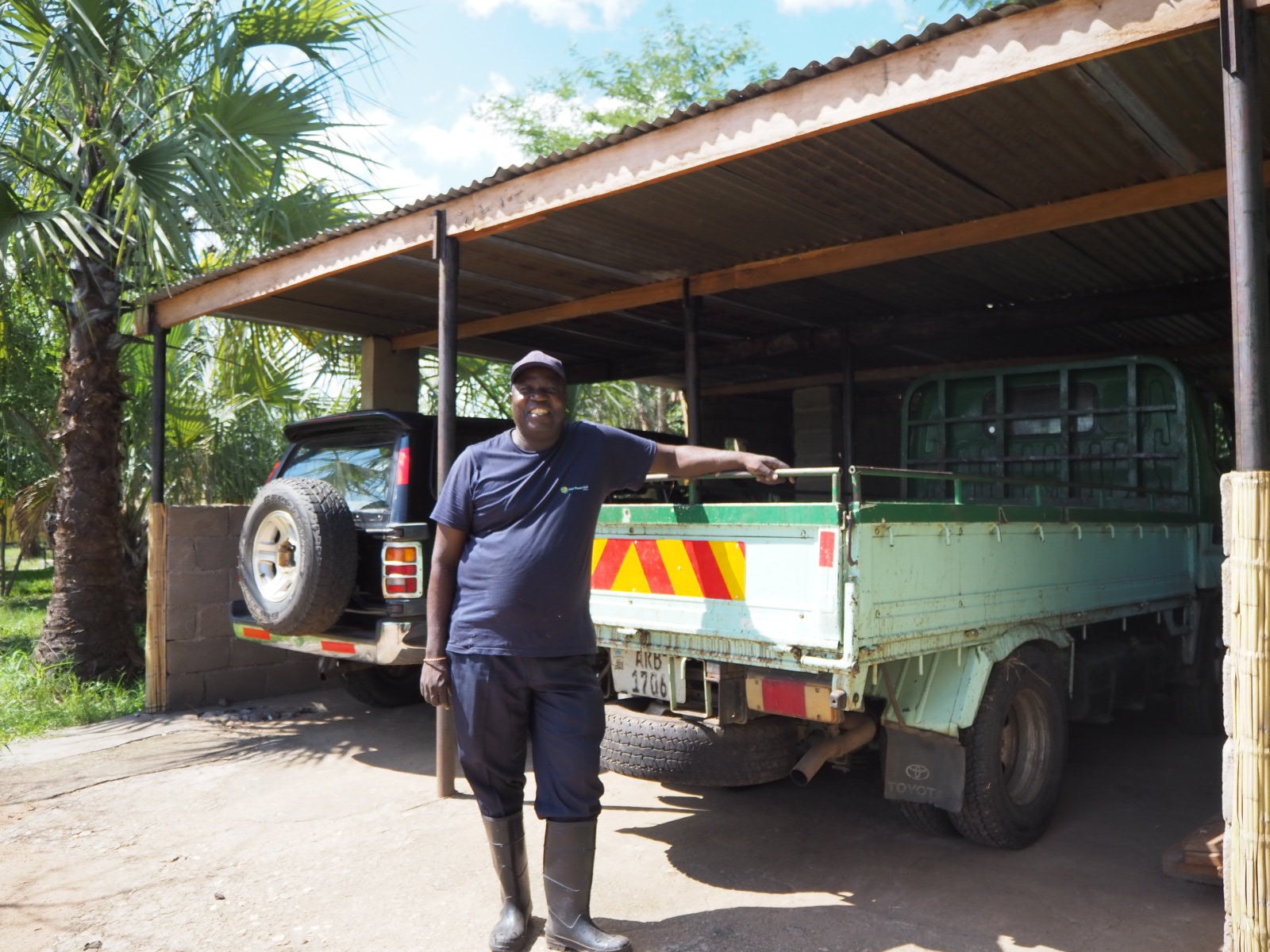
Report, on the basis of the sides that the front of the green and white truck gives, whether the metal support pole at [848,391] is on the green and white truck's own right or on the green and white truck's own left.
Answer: on the green and white truck's own left

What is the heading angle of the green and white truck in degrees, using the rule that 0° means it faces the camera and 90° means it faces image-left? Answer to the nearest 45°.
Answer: approximately 225°

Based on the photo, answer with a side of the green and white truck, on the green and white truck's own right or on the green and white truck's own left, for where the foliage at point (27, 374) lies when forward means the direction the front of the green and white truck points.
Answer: on the green and white truck's own left

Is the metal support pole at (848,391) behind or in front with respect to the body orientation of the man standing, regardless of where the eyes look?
behind

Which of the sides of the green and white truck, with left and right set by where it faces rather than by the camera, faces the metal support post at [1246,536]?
right

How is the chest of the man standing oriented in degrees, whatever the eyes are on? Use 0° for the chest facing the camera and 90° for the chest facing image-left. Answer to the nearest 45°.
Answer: approximately 0°
